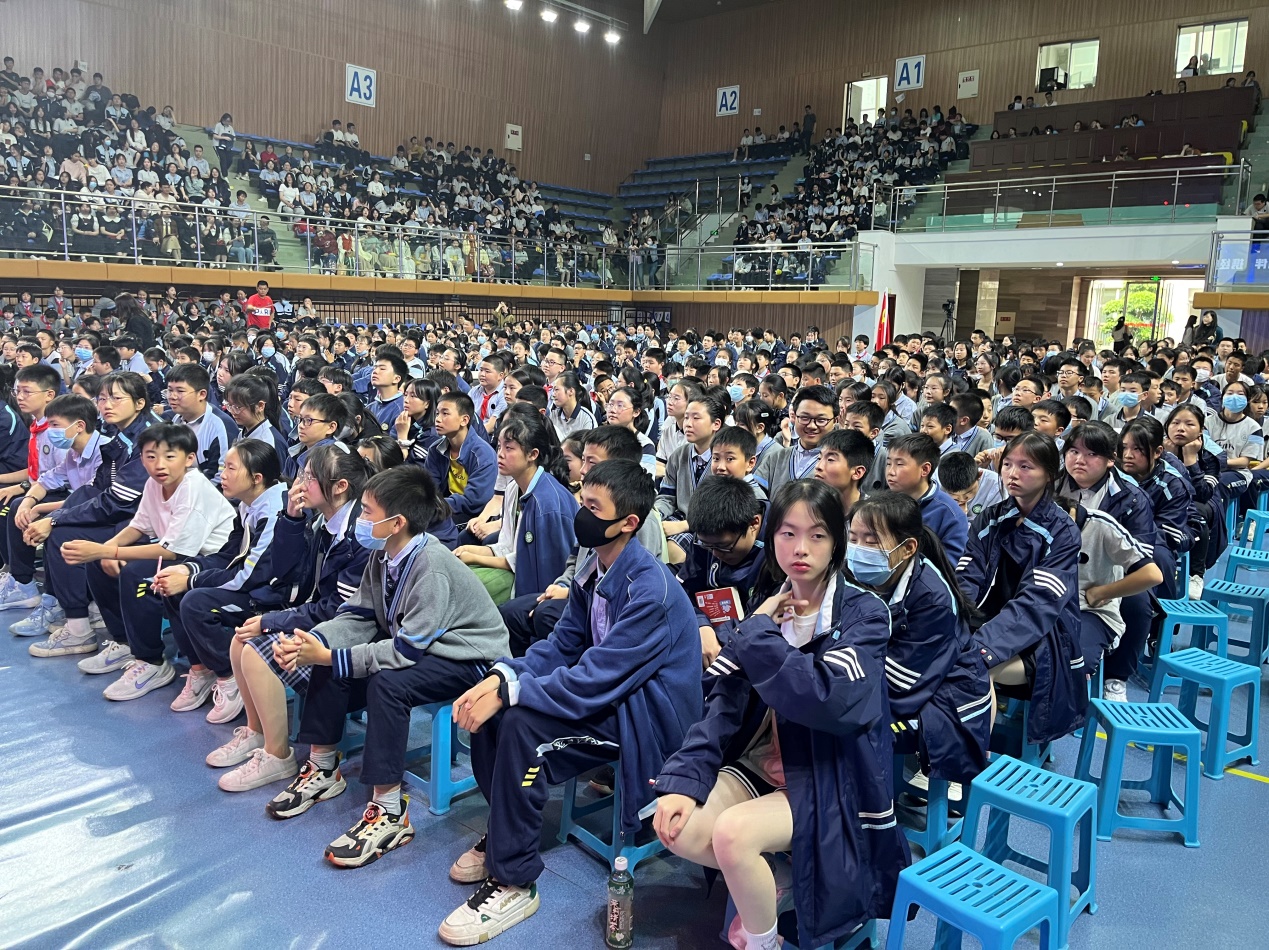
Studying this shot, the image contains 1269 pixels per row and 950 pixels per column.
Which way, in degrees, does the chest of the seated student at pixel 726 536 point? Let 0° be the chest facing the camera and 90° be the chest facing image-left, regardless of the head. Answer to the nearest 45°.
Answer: approximately 45°

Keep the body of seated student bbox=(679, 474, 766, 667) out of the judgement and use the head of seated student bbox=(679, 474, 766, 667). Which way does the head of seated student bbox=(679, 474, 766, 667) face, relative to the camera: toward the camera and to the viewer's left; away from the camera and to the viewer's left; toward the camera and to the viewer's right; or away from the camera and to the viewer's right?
toward the camera and to the viewer's left

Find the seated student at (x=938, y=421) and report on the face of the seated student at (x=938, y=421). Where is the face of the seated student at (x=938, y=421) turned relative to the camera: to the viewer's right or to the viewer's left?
to the viewer's left

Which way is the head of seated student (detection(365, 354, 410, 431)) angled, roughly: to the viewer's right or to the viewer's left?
to the viewer's left

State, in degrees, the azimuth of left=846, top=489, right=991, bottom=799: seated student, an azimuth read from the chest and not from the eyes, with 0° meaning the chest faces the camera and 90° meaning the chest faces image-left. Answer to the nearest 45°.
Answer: approximately 45°

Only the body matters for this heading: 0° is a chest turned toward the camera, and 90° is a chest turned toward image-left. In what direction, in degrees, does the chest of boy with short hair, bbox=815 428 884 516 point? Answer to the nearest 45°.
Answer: approximately 45°

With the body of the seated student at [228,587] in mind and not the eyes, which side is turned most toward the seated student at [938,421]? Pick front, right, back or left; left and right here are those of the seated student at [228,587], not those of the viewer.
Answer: back

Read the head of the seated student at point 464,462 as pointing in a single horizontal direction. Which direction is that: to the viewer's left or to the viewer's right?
to the viewer's left

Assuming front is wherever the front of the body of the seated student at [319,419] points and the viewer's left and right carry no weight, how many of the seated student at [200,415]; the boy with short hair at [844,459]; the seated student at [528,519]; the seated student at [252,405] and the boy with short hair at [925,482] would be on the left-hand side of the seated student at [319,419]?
3

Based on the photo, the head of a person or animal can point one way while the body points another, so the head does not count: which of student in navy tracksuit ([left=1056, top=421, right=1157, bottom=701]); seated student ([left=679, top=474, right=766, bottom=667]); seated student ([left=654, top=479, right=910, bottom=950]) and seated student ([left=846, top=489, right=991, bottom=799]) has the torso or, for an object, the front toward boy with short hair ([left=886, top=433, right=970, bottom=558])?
the student in navy tracksuit

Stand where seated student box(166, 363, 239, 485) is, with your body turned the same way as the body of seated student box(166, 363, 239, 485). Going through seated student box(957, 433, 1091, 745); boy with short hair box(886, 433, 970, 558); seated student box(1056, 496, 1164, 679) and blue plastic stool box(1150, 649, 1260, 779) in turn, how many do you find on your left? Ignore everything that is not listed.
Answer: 4
